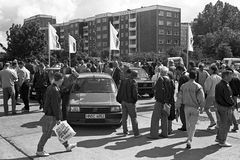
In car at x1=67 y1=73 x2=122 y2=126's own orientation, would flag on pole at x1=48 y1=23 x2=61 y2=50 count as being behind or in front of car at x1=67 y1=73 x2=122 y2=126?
behind

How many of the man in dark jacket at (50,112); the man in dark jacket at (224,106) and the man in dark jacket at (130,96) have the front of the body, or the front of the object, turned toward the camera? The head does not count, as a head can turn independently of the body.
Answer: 0

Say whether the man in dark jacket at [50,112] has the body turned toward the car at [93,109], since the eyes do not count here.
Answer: no

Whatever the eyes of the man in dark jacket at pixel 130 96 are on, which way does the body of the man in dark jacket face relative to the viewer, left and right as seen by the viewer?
facing away from the viewer and to the right of the viewer

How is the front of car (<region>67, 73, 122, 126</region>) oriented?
toward the camera

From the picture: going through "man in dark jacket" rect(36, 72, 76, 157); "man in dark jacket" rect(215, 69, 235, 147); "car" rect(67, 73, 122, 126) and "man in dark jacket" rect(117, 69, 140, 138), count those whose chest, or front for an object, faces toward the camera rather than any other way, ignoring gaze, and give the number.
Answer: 1

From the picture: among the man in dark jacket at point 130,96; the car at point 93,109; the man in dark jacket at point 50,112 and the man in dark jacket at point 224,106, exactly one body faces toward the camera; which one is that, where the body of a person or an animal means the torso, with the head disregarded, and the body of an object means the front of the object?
the car

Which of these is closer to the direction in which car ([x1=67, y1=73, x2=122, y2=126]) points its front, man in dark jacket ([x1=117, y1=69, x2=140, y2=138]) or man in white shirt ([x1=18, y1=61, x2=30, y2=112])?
the man in dark jacket

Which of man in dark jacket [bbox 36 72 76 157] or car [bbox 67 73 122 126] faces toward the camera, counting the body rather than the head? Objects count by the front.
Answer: the car

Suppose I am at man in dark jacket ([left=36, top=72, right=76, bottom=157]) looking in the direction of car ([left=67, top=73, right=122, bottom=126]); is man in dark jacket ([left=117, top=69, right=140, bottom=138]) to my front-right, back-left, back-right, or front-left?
front-right
